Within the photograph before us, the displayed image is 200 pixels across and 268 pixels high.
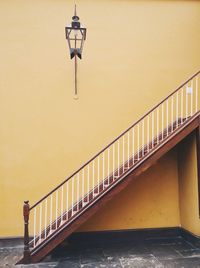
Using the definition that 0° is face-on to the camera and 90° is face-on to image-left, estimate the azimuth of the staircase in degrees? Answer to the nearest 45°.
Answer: approximately 90°
